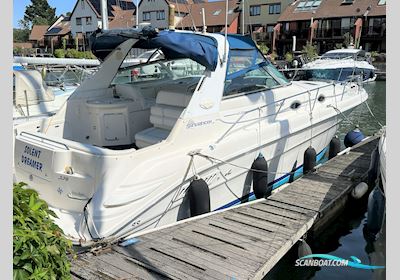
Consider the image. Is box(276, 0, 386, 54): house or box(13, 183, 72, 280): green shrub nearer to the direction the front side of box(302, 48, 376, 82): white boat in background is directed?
the green shrub

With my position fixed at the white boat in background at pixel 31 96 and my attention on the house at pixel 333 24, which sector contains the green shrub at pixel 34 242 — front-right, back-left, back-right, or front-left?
back-right

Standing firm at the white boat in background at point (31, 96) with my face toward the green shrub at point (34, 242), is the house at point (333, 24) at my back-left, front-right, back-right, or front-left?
back-left

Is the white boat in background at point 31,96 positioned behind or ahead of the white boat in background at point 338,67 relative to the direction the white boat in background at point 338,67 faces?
ahead

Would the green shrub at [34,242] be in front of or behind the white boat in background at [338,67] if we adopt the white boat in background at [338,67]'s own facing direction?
in front

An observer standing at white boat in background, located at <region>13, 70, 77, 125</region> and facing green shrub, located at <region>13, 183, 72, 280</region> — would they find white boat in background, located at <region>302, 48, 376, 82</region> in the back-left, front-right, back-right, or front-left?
back-left

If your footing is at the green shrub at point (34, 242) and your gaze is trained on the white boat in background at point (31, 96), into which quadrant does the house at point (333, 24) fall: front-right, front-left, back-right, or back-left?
front-right

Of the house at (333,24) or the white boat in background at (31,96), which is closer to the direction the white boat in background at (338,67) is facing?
the white boat in background

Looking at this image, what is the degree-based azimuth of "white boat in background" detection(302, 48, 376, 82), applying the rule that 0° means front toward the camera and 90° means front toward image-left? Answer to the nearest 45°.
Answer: approximately 45°

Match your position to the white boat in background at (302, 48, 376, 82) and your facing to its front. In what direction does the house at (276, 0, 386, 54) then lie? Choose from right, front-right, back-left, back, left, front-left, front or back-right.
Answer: back-right
